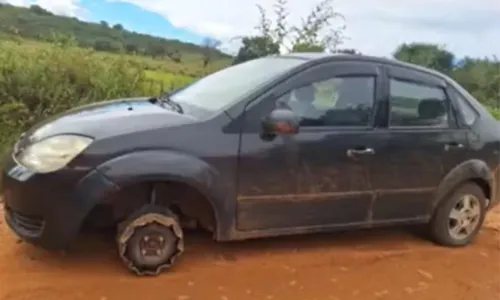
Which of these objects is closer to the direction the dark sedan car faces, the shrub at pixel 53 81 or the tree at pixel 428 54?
the shrub

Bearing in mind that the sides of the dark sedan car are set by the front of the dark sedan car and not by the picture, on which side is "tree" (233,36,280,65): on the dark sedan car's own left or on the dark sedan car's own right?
on the dark sedan car's own right

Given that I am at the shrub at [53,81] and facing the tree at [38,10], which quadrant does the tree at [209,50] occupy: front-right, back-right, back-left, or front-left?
front-right

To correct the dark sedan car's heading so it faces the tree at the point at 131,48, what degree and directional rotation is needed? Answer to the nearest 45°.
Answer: approximately 45° to its right

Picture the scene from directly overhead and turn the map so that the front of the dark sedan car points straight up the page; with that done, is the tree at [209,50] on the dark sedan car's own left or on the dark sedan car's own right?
on the dark sedan car's own right

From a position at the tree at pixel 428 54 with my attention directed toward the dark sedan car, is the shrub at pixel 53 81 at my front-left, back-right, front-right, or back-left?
front-right

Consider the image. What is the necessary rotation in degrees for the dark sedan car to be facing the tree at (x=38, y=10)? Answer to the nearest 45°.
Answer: approximately 45° to its right

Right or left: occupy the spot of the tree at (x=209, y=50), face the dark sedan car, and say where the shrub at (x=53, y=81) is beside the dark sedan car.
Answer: right

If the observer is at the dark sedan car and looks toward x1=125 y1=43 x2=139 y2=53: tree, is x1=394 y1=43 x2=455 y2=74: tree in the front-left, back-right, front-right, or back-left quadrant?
front-right

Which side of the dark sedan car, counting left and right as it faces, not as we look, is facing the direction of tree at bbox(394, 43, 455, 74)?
right

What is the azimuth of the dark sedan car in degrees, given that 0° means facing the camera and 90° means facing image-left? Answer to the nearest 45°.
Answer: approximately 90°

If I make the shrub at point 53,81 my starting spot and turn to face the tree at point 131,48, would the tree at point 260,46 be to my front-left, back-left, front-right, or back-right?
front-right

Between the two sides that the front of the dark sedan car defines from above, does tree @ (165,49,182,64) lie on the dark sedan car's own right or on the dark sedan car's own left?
on the dark sedan car's own right
